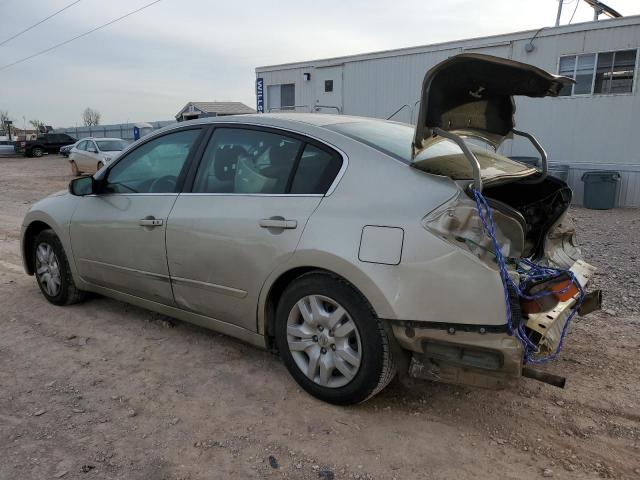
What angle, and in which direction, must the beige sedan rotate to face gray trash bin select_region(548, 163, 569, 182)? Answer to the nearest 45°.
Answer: approximately 90° to its right

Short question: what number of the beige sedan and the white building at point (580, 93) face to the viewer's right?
0

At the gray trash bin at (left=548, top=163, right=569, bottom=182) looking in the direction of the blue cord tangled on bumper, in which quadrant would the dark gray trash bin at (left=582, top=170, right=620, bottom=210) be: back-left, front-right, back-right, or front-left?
front-left

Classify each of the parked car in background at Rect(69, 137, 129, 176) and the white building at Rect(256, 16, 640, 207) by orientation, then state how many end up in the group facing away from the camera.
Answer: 0

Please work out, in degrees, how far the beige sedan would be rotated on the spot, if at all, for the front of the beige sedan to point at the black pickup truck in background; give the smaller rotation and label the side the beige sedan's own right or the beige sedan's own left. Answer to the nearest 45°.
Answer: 0° — it already faces it

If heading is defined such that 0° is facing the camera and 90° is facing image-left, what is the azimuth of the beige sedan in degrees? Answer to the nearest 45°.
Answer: approximately 135°

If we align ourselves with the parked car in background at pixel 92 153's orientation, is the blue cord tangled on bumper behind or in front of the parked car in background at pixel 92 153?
in front

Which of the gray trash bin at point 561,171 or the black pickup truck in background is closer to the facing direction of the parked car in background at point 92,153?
the gray trash bin

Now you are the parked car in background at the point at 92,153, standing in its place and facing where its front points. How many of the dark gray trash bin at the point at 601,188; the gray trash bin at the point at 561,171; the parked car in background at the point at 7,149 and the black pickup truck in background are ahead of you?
2

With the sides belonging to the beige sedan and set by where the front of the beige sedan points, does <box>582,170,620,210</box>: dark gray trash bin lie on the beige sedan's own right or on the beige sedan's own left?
on the beige sedan's own right

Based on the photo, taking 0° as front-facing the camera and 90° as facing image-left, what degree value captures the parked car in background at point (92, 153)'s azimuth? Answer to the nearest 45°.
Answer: approximately 315°

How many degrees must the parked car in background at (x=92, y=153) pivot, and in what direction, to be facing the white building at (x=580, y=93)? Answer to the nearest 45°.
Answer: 0° — it already faces it

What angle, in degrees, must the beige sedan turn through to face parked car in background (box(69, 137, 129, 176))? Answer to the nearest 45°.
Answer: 0° — it already faces it

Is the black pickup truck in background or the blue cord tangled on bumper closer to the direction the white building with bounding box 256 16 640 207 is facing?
the blue cord tangled on bumper

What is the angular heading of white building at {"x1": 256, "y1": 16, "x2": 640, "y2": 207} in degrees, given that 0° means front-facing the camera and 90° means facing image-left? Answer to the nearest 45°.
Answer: approximately 45°

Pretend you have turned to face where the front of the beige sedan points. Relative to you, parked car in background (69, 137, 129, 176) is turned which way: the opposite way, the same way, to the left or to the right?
the opposite way

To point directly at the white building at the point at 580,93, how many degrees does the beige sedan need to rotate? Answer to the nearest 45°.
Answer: approximately 90° to its right
